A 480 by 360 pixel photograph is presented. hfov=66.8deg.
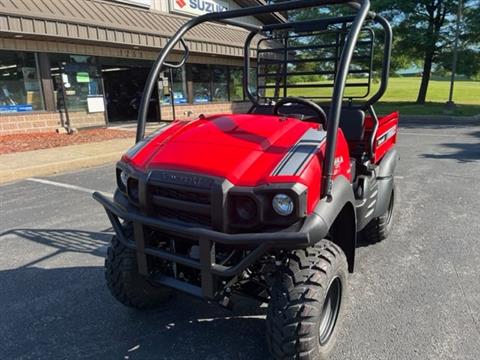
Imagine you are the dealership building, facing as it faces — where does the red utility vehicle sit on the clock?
The red utility vehicle is roughly at 1 o'clock from the dealership building.

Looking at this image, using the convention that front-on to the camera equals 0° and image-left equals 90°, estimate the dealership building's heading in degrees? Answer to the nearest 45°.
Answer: approximately 315°

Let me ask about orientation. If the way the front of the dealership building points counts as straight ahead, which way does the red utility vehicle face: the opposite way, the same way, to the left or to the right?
to the right

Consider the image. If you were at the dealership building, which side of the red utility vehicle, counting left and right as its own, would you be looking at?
right

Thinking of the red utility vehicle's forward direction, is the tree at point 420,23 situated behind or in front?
behind
